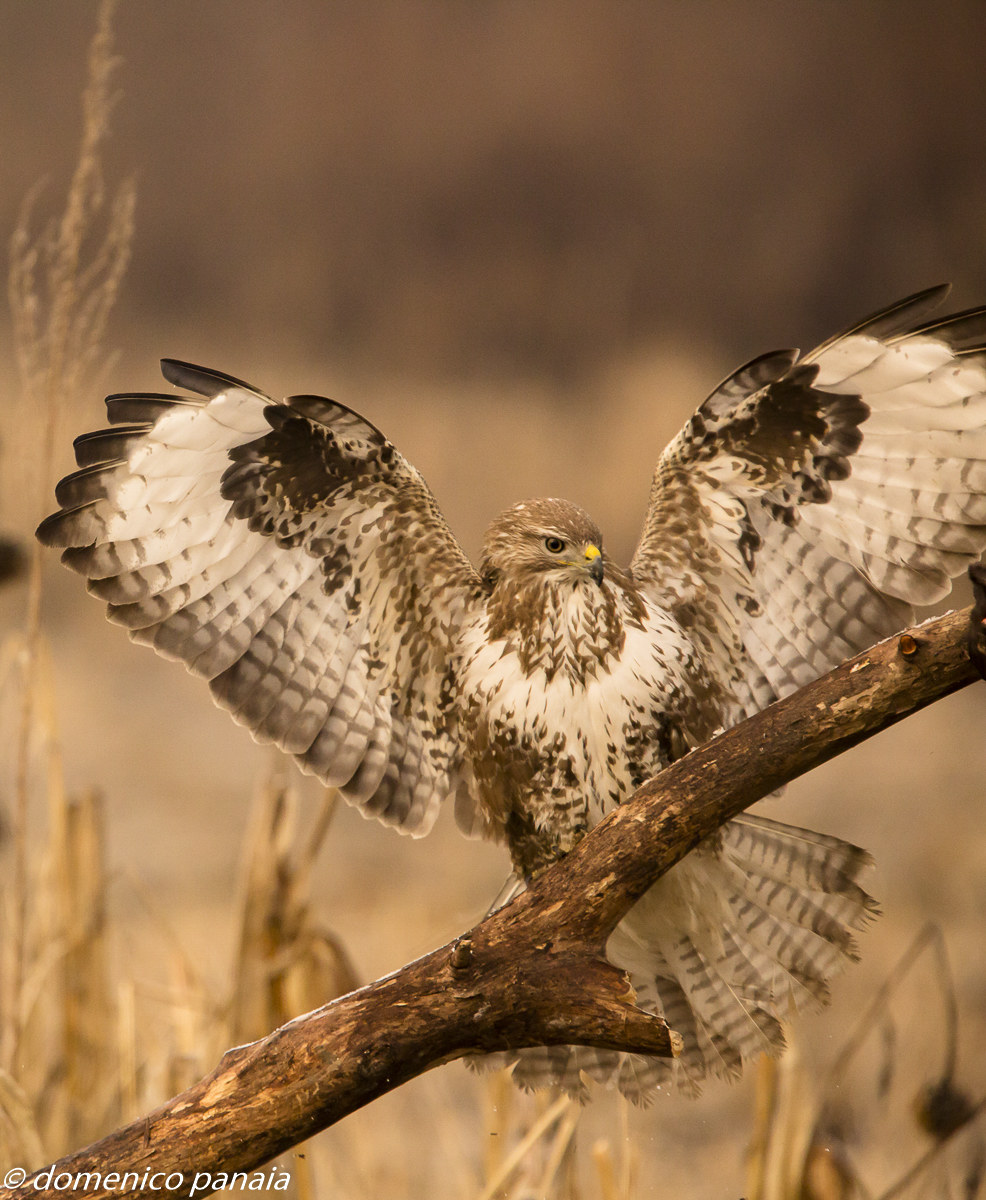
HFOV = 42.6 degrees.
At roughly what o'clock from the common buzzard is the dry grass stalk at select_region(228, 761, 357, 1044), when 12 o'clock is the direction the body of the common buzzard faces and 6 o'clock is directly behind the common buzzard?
The dry grass stalk is roughly at 4 o'clock from the common buzzard.

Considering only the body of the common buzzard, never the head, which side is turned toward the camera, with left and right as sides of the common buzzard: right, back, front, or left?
front
